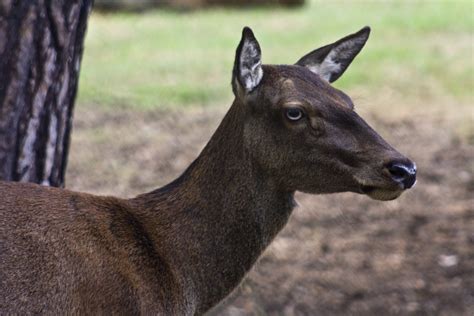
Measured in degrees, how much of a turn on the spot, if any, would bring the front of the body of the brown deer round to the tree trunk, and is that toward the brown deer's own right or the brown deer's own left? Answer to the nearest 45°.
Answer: approximately 135° to the brown deer's own left

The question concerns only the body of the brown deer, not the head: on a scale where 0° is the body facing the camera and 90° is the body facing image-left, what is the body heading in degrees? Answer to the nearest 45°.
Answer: approximately 270°
